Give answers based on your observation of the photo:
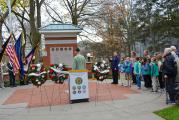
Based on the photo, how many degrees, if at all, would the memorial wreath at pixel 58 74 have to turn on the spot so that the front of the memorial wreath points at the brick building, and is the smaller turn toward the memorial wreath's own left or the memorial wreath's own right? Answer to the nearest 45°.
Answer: approximately 180°

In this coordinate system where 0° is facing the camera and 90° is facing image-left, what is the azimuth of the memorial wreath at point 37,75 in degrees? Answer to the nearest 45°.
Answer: approximately 0°

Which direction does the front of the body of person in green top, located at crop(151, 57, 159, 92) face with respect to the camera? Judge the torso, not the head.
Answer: to the viewer's left

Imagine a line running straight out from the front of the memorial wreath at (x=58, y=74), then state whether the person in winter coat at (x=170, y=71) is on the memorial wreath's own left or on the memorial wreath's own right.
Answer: on the memorial wreath's own left

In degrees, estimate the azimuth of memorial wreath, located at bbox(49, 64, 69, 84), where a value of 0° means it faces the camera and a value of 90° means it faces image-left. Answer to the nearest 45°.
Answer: approximately 0°

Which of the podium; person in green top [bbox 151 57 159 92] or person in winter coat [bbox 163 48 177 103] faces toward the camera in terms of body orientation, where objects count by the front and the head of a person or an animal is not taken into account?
the podium

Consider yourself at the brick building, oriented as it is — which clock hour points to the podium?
The podium is roughly at 12 o'clock from the brick building.

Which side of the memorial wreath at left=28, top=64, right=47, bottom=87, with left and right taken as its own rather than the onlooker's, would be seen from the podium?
left

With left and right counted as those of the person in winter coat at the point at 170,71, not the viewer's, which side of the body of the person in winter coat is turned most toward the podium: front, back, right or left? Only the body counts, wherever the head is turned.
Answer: front

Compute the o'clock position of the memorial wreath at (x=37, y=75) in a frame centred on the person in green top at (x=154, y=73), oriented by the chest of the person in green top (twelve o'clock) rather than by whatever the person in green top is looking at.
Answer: The memorial wreath is roughly at 11 o'clock from the person in green top.
